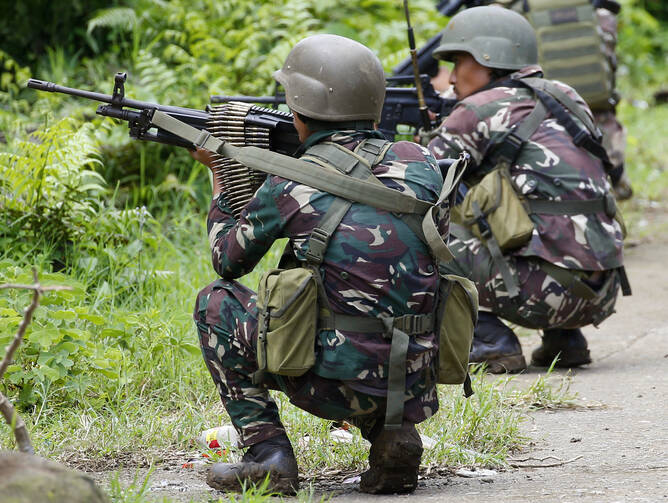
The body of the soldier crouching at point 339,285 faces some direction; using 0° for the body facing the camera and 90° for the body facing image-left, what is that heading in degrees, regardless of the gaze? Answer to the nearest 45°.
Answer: approximately 135°

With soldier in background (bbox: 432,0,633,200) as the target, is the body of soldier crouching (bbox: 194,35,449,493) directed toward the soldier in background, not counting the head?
no

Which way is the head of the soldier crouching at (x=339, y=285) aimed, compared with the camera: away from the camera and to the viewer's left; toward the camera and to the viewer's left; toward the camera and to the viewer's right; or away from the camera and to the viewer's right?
away from the camera and to the viewer's left

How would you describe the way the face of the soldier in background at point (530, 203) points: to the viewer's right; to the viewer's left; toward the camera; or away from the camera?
to the viewer's left

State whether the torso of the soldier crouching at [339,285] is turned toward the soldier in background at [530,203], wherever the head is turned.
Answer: no
